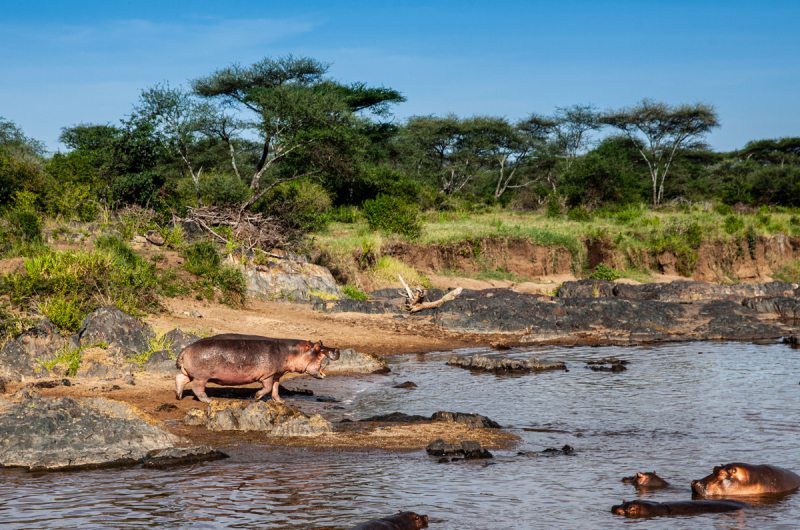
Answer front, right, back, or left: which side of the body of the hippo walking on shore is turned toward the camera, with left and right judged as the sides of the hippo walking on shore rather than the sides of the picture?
right

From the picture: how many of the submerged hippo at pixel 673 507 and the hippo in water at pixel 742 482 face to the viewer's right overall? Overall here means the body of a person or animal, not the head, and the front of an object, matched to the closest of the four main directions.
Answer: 0

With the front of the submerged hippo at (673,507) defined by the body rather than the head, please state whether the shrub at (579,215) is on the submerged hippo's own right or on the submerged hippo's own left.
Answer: on the submerged hippo's own right

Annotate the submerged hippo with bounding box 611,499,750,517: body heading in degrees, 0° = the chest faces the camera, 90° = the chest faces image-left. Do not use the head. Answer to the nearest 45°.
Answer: approximately 90°

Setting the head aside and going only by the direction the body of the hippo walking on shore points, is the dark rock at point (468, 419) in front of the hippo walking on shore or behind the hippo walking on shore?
in front

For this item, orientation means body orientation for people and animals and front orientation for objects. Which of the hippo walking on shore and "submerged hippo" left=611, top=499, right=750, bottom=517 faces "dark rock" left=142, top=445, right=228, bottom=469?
the submerged hippo

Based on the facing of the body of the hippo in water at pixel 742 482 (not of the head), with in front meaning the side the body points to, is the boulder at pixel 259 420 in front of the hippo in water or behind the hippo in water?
in front

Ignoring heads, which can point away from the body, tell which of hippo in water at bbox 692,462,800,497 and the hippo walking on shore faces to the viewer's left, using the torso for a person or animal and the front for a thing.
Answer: the hippo in water

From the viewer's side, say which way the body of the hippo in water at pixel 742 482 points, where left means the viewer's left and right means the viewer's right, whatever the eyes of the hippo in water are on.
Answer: facing to the left of the viewer

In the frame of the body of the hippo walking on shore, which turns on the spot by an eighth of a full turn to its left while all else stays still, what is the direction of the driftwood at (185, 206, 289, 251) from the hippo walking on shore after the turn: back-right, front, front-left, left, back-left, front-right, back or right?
front-left
